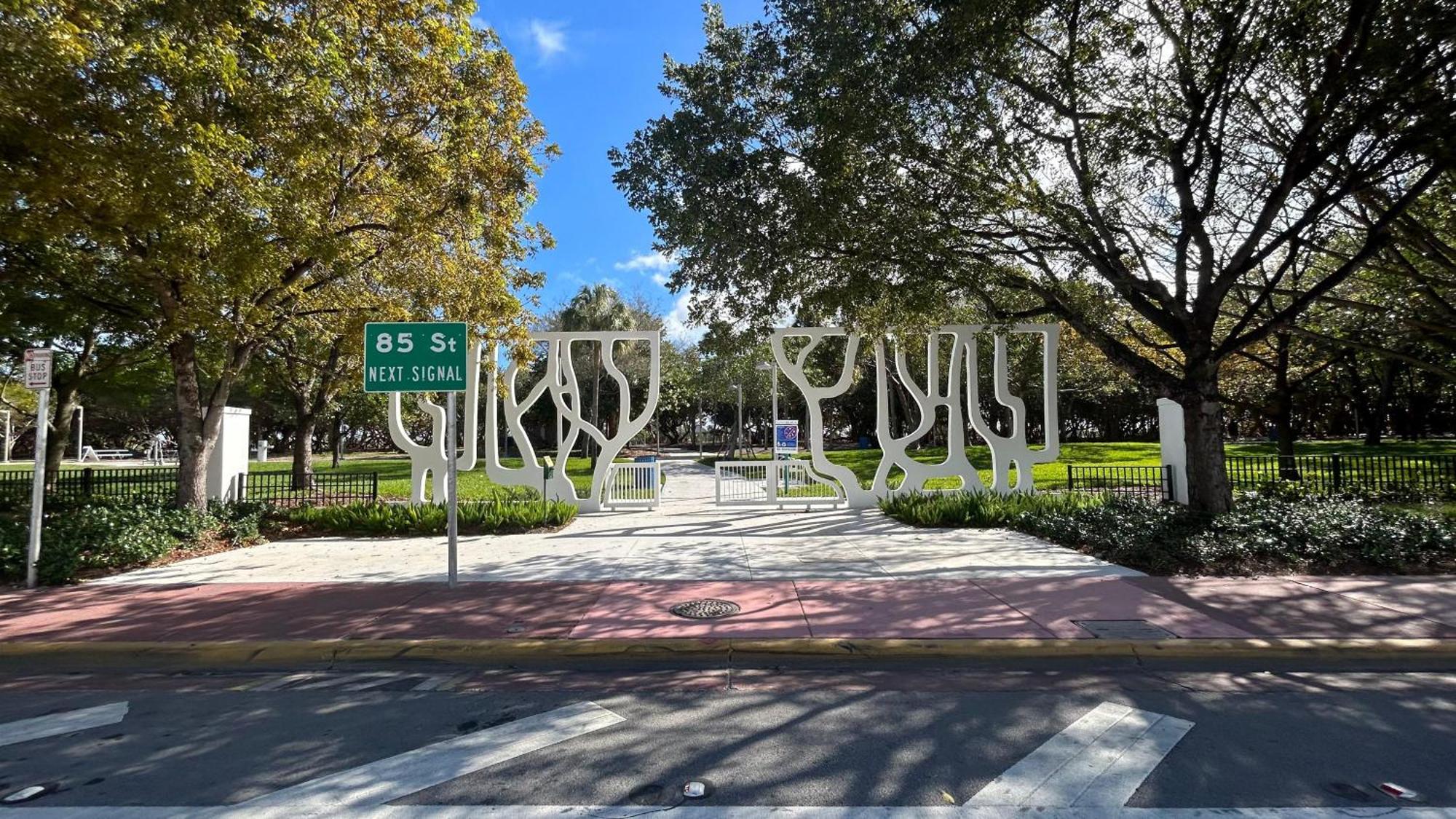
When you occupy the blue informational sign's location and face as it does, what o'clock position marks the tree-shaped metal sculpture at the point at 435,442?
The tree-shaped metal sculpture is roughly at 2 o'clock from the blue informational sign.

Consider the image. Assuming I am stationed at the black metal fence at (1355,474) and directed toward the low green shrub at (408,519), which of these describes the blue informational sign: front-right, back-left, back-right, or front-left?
front-right

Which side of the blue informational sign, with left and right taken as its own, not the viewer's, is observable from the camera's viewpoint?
front

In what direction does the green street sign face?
toward the camera

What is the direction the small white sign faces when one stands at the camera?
facing the viewer

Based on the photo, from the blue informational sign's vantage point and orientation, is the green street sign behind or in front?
in front

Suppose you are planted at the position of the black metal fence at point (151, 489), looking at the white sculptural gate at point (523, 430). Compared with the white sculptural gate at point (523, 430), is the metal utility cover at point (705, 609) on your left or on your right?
right

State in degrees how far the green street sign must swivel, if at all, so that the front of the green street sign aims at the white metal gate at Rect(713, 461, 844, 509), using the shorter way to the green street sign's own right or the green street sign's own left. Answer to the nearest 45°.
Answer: approximately 135° to the green street sign's own left

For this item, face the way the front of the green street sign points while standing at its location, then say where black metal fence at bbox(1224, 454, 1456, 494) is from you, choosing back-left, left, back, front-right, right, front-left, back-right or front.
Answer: left

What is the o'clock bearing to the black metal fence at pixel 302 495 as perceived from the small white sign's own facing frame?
The black metal fence is roughly at 7 o'clock from the small white sign.

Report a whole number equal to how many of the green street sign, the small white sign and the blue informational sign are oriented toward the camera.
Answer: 3

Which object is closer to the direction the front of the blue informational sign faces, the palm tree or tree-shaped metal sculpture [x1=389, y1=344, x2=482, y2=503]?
the tree-shaped metal sculpture

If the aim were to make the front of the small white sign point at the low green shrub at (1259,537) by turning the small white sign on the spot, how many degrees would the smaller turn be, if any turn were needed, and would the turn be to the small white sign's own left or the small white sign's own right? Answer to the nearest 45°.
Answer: approximately 45° to the small white sign's own left

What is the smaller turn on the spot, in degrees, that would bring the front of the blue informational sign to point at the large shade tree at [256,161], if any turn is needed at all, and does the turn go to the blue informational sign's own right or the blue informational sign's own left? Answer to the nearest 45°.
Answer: approximately 45° to the blue informational sign's own right

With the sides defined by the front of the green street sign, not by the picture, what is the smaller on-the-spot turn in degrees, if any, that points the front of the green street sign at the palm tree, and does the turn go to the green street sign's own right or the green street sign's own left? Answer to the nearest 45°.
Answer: approximately 180°

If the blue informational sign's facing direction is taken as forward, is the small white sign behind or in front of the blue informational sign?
in front
